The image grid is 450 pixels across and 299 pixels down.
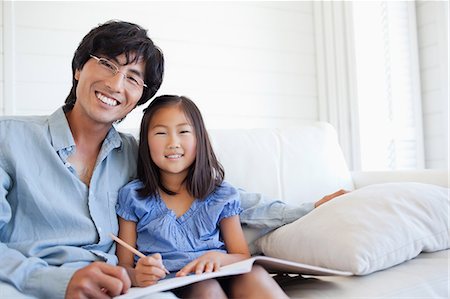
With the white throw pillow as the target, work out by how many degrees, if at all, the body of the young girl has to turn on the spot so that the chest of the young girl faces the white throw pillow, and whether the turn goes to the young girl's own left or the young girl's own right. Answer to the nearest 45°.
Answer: approximately 90° to the young girl's own left

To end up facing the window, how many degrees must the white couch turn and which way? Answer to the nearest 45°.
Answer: approximately 180°

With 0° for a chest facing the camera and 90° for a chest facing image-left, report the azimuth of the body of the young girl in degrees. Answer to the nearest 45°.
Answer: approximately 0°
